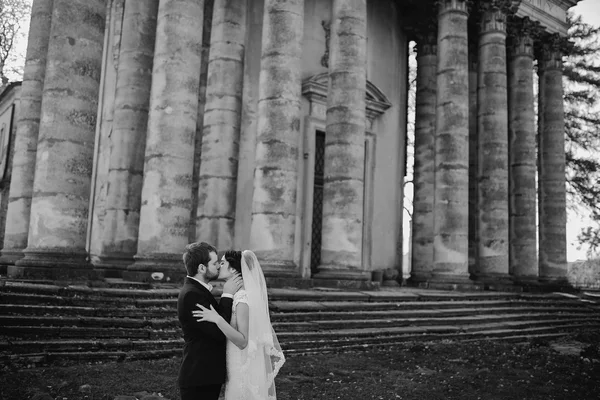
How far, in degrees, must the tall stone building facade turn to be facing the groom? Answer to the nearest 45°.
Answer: approximately 45° to its right

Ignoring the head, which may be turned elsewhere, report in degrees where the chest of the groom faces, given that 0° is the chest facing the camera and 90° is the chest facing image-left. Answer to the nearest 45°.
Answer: approximately 270°

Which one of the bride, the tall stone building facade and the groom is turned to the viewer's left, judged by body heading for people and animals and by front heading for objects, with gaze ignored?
the bride

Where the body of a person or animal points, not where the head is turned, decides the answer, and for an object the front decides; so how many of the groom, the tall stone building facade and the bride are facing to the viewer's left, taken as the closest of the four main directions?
1

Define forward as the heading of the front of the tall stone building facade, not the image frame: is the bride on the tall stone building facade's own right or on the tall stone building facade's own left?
on the tall stone building facade's own right

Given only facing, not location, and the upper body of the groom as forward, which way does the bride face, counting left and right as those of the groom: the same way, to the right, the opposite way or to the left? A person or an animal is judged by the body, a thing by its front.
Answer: the opposite way

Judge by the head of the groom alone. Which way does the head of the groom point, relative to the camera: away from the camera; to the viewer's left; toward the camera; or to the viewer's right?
to the viewer's right

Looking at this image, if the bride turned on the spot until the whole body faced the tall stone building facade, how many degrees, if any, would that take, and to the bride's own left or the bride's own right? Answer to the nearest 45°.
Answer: approximately 90° to the bride's own right

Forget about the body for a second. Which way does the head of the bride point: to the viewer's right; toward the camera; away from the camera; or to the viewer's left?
to the viewer's left

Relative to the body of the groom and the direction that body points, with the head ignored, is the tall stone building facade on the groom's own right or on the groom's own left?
on the groom's own left

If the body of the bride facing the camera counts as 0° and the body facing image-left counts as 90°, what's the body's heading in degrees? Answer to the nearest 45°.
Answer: approximately 90°

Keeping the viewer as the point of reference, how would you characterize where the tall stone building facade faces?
facing the viewer and to the right of the viewer

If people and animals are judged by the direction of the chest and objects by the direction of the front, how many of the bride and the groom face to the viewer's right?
1

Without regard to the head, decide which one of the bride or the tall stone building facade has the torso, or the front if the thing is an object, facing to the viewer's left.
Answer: the bride
